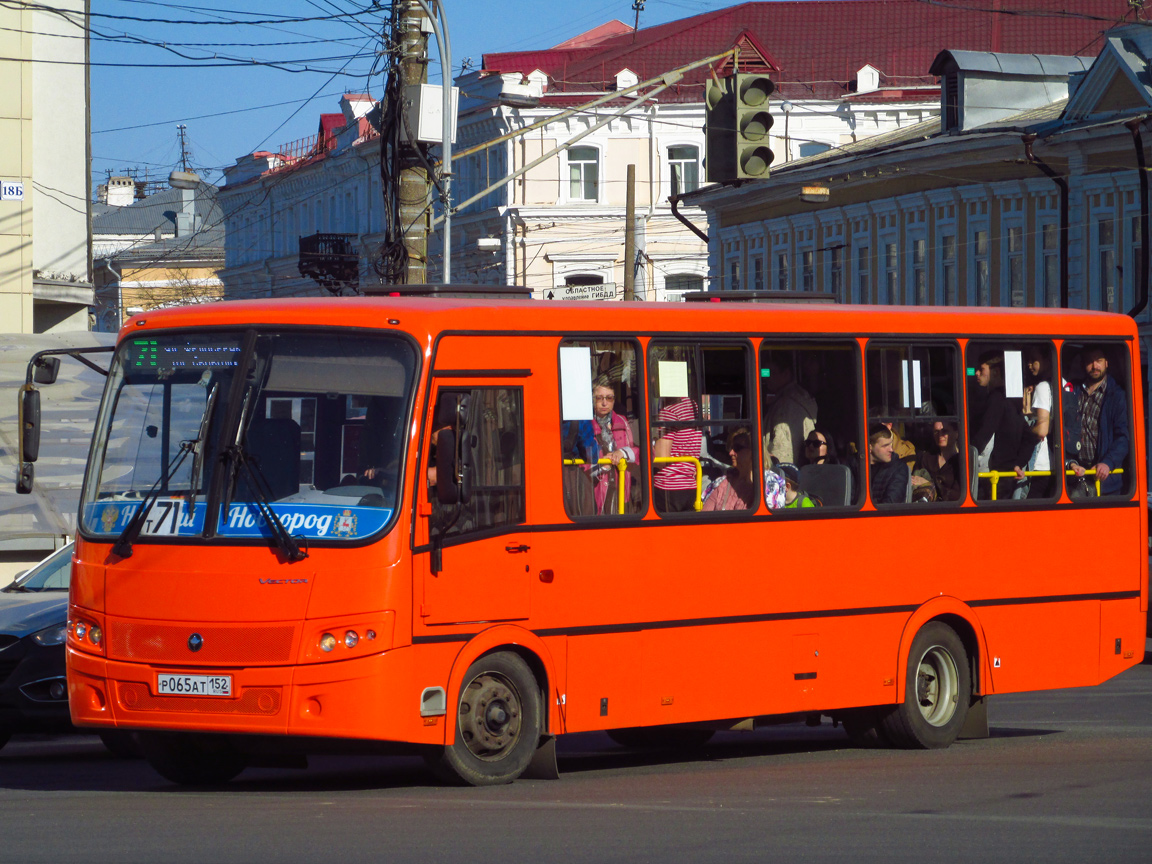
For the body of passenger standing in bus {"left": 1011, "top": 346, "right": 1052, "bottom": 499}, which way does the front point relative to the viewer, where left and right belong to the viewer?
facing to the left of the viewer

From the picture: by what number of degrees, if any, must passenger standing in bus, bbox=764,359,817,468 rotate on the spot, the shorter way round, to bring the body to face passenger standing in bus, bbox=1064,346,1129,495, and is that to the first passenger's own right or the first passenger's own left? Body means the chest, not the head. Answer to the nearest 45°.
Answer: approximately 135° to the first passenger's own right

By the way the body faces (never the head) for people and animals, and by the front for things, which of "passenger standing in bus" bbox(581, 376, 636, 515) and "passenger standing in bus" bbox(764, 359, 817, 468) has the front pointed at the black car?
"passenger standing in bus" bbox(764, 359, 817, 468)

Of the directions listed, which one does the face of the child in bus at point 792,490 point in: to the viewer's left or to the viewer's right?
to the viewer's left

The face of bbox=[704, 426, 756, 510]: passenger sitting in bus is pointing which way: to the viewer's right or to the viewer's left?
to the viewer's left

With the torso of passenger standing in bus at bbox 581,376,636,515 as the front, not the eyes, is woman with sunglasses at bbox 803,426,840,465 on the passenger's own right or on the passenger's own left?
on the passenger's own left

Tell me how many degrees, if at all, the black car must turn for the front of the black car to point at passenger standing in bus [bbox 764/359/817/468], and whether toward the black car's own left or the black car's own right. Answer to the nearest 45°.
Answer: approximately 90° to the black car's own left

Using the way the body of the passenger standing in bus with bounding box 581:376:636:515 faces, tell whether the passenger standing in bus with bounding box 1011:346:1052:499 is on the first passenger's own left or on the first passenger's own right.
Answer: on the first passenger's own left

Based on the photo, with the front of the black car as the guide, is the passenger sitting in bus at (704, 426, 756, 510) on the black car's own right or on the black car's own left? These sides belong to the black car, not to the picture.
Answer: on the black car's own left

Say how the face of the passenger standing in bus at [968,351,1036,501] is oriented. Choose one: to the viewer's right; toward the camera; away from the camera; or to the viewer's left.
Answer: to the viewer's left

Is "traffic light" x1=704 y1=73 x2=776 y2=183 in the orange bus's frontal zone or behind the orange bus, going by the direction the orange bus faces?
behind

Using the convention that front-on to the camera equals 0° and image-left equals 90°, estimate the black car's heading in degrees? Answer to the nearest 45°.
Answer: approximately 45°
